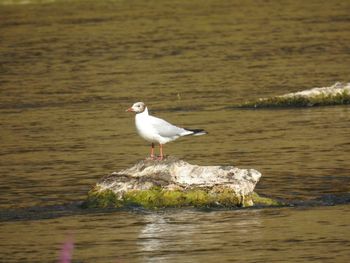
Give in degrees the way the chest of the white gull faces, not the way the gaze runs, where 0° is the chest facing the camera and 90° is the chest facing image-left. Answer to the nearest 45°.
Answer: approximately 90°

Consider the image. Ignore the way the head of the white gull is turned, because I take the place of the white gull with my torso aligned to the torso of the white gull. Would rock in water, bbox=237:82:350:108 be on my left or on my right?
on my right
